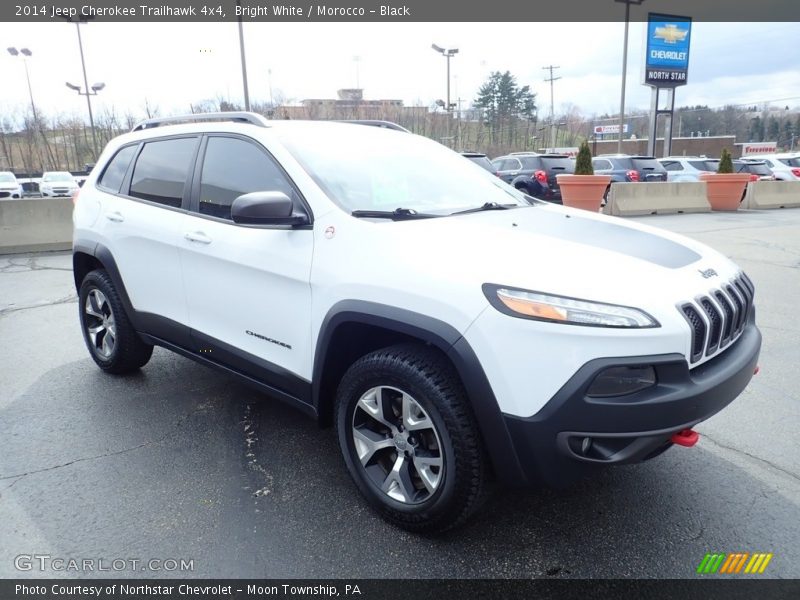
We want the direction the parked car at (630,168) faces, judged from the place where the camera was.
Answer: facing away from the viewer and to the left of the viewer

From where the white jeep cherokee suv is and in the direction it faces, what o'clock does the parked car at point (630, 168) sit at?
The parked car is roughly at 8 o'clock from the white jeep cherokee suv.

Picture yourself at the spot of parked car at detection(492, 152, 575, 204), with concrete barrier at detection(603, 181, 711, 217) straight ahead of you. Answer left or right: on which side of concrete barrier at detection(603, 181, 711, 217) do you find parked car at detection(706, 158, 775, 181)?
left

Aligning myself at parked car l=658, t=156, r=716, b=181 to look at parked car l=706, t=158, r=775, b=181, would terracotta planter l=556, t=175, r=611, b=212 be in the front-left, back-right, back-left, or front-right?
back-right

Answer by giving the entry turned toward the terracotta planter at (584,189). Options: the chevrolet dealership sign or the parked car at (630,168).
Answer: the chevrolet dealership sign

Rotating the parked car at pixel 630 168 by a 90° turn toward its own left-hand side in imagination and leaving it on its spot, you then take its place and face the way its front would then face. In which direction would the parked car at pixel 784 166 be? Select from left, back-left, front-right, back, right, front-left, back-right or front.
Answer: back

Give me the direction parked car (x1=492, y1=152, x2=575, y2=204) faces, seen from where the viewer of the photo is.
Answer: facing away from the viewer and to the left of the viewer

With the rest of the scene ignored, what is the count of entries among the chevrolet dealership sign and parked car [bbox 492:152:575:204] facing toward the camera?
1

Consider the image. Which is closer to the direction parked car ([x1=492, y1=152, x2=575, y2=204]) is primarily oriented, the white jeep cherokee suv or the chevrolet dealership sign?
the chevrolet dealership sign

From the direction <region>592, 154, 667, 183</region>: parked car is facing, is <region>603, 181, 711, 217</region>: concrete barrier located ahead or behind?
behind

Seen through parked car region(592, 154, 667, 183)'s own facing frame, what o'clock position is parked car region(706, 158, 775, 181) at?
parked car region(706, 158, 775, 181) is roughly at 3 o'clock from parked car region(592, 154, 667, 183).

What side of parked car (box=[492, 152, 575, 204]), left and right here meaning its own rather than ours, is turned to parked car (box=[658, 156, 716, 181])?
right

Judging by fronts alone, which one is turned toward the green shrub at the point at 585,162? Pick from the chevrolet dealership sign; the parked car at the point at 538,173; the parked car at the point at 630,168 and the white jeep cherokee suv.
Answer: the chevrolet dealership sign
